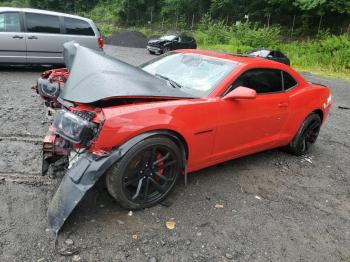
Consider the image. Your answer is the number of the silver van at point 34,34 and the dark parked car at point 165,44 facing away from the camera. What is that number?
0

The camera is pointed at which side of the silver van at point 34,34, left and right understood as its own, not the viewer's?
left

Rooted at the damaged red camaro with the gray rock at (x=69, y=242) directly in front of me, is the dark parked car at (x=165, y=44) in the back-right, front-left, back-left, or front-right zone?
back-right

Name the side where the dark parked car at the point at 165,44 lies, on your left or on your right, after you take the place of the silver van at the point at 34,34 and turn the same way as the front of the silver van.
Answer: on your right

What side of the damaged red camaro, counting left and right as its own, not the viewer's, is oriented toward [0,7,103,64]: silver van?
right

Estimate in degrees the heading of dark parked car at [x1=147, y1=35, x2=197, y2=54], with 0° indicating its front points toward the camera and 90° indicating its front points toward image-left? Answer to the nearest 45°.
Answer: approximately 45°

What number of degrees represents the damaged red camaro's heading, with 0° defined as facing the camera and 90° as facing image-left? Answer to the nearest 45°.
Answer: approximately 45°

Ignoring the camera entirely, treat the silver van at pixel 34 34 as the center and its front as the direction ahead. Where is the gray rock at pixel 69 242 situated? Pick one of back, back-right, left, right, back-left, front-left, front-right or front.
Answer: left

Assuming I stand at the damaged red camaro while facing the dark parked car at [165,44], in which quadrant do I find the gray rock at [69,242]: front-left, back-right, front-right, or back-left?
back-left

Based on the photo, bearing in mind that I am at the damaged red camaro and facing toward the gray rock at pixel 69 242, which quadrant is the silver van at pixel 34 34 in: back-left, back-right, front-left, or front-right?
back-right
